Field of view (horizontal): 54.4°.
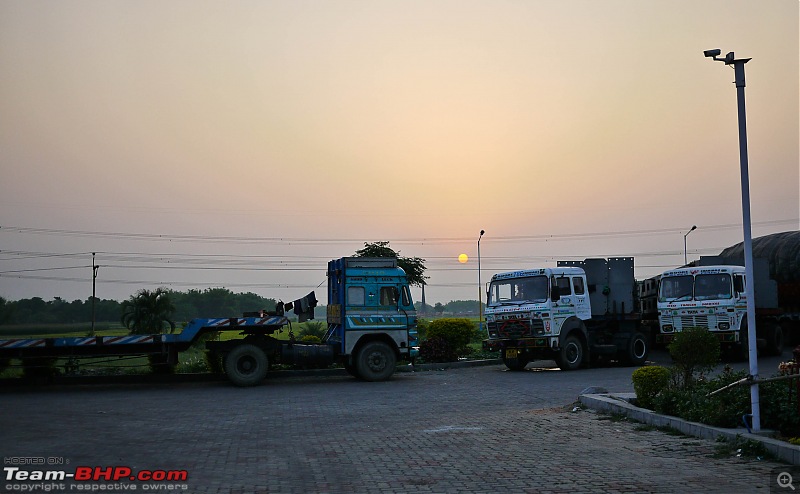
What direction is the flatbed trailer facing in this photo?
to the viewer's right

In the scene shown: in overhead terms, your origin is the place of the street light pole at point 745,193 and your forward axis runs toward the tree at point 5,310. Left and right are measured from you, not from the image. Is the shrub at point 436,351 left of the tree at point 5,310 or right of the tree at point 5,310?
right

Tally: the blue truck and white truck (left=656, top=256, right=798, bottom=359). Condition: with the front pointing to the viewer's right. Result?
1

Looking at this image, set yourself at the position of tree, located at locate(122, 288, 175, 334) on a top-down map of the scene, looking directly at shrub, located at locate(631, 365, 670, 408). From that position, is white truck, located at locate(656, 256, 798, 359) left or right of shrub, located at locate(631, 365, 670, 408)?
left

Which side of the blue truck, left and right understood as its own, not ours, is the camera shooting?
right

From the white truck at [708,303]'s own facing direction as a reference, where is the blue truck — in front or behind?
in front

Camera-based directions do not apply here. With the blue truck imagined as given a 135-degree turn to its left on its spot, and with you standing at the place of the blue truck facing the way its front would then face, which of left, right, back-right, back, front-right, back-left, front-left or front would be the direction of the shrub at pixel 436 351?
right

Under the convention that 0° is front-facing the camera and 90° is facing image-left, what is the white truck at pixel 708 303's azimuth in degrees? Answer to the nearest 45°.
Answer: approximately 45°

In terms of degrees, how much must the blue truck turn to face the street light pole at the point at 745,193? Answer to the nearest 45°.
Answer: approximately 90° to its right

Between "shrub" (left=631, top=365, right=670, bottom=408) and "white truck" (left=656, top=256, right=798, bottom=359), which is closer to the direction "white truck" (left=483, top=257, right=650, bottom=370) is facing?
the shrub

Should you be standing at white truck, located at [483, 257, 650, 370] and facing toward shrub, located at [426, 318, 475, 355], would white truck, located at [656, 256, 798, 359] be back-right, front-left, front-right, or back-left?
back-right

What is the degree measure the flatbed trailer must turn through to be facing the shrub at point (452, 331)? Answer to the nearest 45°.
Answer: approximately 45° to its left

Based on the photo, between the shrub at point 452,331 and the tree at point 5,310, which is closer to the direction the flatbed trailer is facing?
the shrub

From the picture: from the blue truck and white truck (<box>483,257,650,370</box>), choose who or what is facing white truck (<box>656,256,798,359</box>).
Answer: the blue truck

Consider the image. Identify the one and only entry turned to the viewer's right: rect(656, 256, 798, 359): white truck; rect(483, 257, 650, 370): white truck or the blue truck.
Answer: the blue truck

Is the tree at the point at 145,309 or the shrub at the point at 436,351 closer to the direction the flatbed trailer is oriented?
the shrub

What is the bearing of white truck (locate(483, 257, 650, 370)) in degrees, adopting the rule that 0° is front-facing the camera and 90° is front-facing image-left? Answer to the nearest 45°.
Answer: approximately 45°

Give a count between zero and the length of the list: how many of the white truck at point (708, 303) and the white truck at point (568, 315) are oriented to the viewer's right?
0

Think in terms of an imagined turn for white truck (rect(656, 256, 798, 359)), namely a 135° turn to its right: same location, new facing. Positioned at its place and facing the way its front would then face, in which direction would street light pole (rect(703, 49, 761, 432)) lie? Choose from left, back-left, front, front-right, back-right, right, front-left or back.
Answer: back
